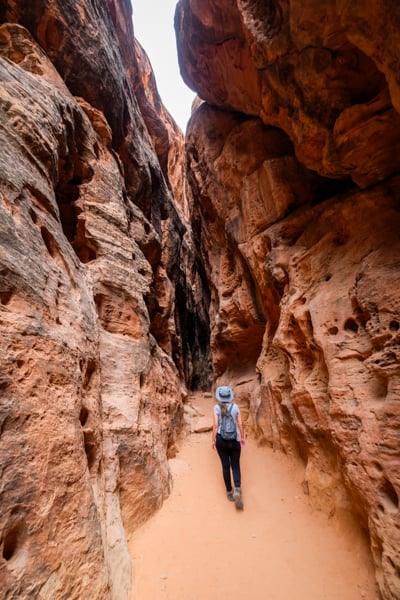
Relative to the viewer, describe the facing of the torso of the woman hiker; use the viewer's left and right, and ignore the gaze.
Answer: facing away from the viewer
